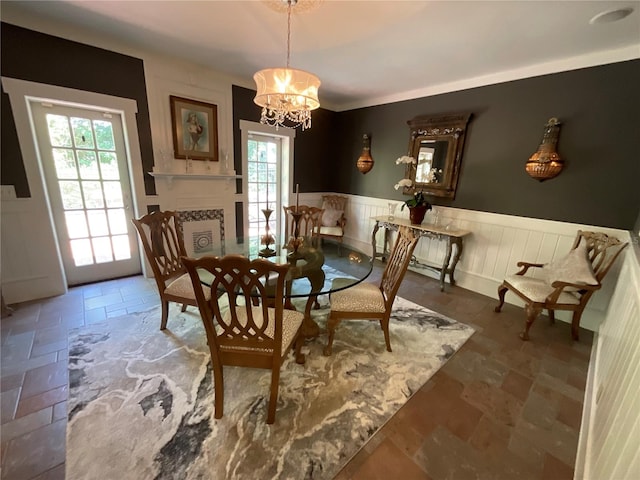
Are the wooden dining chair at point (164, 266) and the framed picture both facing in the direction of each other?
no

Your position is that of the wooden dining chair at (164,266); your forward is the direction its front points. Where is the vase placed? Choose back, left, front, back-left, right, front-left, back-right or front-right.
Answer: front-left

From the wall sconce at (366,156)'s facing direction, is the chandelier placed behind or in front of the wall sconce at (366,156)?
in front

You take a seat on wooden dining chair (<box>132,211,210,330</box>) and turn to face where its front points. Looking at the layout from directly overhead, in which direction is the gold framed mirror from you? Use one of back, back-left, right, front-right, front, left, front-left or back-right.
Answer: front-left

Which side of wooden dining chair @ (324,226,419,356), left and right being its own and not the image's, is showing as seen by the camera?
left

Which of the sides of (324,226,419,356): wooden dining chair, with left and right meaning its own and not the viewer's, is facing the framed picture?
front

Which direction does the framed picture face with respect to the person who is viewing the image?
facing the viewer and to the right of the viewer

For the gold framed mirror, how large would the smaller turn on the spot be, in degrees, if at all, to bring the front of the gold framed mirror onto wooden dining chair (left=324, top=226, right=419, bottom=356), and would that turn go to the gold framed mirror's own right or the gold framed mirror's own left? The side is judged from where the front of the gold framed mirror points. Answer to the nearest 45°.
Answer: approximately 45° to the gold framed mirror's own left

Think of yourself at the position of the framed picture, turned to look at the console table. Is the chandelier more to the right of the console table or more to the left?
right

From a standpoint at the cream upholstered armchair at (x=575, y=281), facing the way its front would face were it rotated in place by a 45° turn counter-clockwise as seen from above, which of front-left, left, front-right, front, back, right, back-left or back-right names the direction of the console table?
right

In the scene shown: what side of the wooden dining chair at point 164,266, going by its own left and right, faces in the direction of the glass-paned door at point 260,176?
left

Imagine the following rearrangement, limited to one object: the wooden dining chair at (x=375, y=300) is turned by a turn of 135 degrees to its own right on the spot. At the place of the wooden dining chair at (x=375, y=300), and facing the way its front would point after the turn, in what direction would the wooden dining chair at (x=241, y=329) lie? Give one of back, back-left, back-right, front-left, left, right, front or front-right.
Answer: back

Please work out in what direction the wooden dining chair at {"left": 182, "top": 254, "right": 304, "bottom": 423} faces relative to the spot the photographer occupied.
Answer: facing away from the viewer and to the right of the viewer

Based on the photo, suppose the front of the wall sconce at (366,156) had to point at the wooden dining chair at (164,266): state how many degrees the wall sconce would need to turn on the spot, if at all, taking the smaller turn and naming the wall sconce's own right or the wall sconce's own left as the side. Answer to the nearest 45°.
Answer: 0° — it already faces it

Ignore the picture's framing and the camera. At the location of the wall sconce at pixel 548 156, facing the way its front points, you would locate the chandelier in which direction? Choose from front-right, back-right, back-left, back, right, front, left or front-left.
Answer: front

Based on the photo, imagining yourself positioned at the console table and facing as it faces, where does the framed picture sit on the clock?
The framed picture is roughly at 1 o'clock from the console table.

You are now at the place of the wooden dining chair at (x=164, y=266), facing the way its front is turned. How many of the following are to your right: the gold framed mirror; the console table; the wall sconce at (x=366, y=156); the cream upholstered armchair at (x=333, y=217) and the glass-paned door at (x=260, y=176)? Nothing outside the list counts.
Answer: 0

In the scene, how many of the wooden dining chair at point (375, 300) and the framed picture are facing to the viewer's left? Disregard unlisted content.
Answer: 1

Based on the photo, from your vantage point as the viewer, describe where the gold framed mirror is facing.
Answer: facing the viewer and to the left of the viewer
